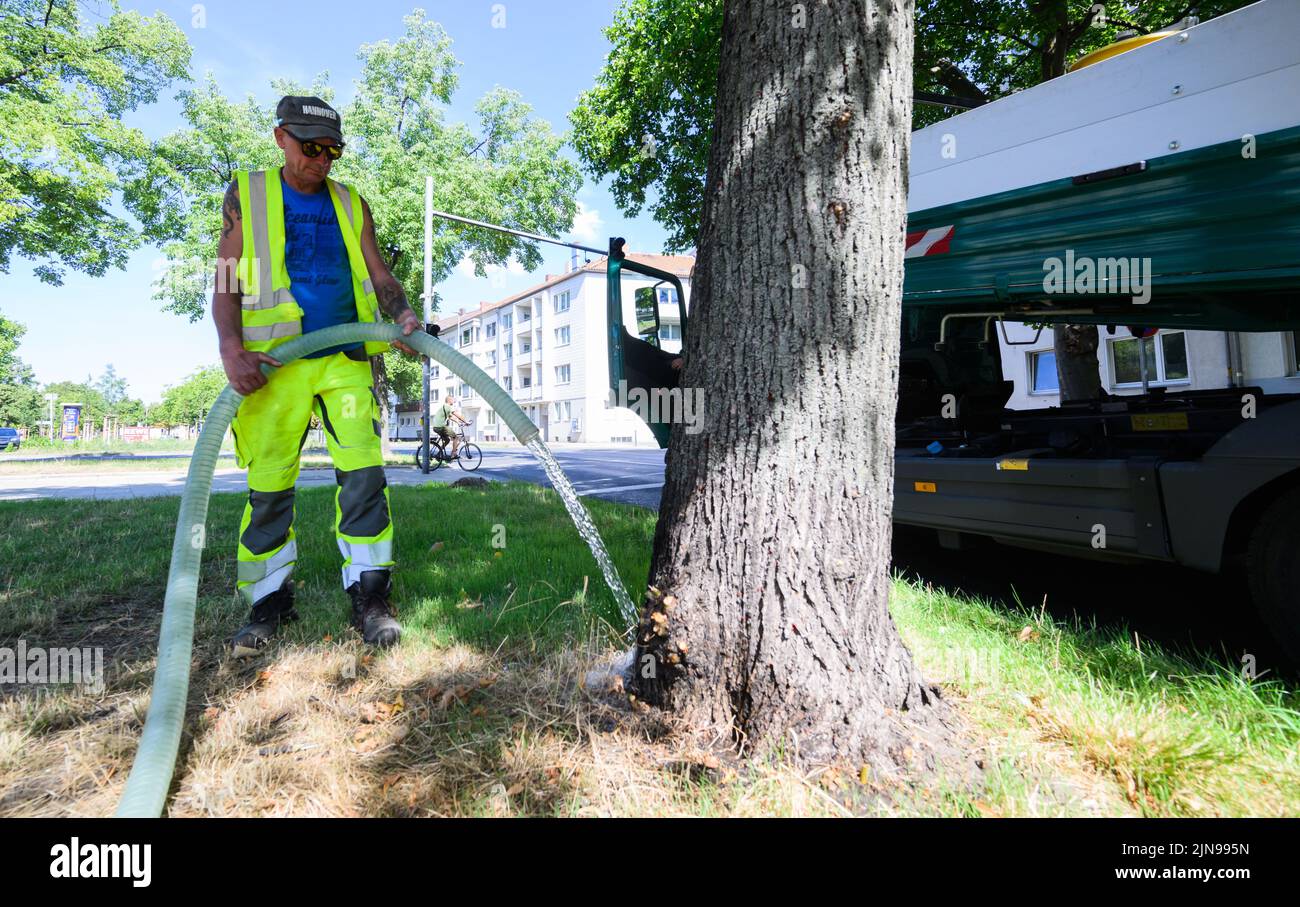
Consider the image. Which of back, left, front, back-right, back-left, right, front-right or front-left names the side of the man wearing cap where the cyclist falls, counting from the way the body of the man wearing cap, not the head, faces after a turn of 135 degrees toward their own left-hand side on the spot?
front

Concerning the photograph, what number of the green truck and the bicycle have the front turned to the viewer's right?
1

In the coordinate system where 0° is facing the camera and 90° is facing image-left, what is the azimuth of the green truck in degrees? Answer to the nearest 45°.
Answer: approximately 135°

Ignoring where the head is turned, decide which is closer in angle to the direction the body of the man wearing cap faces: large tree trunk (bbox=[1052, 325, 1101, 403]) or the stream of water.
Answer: the stream of water

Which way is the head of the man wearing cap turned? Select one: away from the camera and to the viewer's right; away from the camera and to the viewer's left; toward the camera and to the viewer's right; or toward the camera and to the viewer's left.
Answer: toward the camera and to the viewer's right

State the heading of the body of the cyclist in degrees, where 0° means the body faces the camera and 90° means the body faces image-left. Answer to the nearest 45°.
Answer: approximately 270°

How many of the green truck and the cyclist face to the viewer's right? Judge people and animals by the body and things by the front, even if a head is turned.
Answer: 1

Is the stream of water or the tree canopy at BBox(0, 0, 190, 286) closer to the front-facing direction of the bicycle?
the stream of water

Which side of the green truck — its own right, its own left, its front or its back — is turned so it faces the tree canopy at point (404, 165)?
front
